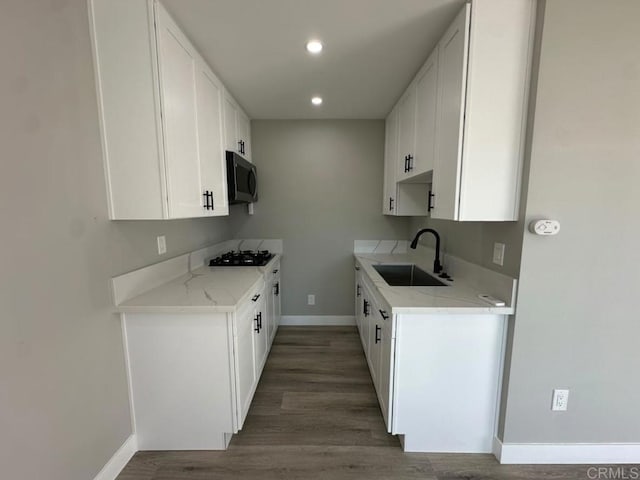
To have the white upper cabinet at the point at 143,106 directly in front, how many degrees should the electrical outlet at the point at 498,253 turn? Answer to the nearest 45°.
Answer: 0° — it already faces it

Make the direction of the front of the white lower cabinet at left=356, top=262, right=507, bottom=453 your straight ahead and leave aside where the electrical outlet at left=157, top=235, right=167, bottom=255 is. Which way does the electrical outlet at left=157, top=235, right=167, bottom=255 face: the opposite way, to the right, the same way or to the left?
the opposite way

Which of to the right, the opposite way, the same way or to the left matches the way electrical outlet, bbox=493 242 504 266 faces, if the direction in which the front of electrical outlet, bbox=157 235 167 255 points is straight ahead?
the opposite way

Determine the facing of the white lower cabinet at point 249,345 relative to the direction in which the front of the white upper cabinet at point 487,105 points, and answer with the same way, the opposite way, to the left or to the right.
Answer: the opposite way

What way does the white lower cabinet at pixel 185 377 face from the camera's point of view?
to the viewer's right

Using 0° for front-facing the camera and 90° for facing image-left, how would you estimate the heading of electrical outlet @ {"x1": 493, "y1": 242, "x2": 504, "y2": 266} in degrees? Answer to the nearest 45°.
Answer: approximately 45°

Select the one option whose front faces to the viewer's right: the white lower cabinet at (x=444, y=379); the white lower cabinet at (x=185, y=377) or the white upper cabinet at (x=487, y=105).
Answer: the white lower cabinet at (x=185, y=377)

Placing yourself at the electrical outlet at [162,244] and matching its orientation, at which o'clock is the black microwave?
The black microwave is roughly at 10 o'clock from the electrical outlet.

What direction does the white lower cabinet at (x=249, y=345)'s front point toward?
to the viewer's right
